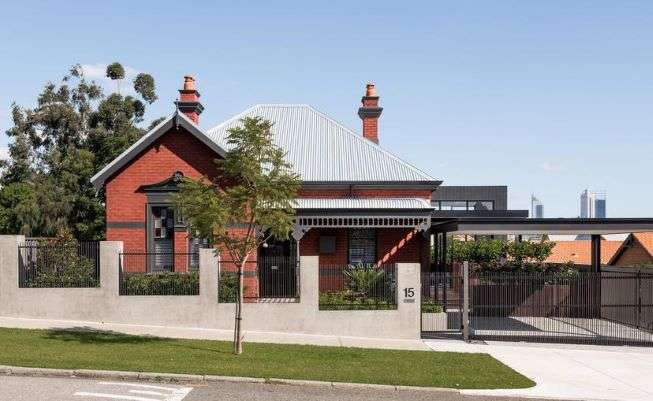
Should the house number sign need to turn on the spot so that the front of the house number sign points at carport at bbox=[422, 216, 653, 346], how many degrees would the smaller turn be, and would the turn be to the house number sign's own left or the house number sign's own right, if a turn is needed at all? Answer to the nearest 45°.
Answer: approximately 135° to the house number sign's own left

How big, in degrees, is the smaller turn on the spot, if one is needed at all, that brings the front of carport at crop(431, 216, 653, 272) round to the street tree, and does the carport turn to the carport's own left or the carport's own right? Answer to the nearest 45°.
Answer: approximately 45° to the carport's own right

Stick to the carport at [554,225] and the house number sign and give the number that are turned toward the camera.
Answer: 2

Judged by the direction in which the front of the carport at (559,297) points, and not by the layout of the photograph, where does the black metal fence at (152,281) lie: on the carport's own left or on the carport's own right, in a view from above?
on the carport's own right

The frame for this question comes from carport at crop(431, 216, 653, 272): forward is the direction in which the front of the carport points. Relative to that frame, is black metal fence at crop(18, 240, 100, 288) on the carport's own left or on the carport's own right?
on the carport's own right

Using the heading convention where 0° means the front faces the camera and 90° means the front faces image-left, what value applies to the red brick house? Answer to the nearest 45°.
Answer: approximately 0°

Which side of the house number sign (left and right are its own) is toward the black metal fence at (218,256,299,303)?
right
